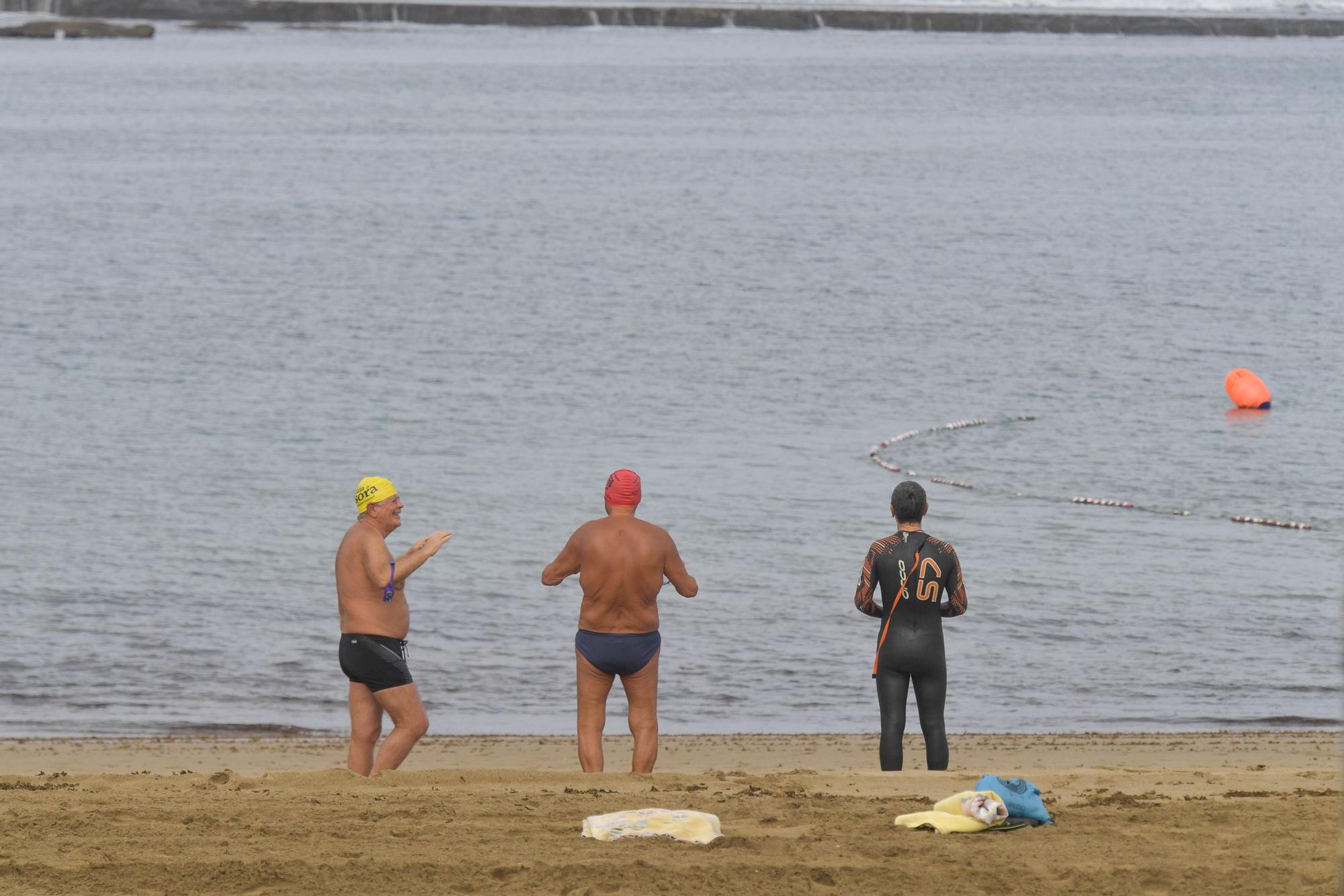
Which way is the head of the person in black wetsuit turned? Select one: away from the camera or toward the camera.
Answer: away from the camera

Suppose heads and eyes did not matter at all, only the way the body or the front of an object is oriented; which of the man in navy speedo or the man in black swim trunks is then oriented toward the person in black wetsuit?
the man in black swim trunks

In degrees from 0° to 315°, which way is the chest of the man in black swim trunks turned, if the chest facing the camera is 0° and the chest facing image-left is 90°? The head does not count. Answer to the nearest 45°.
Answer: approximately 270°

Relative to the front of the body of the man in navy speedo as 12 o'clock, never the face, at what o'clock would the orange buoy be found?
The orange buoy is roughly at 1 o'clock from the man in navy speedo.

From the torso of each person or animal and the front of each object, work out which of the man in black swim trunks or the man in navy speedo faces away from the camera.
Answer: the man in navy speedo

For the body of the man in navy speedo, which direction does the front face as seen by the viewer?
away from the camera

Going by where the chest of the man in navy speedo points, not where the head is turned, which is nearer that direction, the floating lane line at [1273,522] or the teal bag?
the floating lane line

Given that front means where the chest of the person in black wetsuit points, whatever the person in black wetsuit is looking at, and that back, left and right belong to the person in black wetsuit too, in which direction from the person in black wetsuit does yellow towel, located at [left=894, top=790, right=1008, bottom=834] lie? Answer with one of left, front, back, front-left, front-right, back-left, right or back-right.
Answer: back

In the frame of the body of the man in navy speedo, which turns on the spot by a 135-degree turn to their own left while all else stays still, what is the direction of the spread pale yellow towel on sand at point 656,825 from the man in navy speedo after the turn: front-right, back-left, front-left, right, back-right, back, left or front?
front-left

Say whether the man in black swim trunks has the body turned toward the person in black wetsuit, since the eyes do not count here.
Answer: yes

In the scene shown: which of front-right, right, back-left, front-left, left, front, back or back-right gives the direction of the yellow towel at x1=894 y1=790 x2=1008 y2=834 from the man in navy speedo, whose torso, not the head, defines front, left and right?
back-right

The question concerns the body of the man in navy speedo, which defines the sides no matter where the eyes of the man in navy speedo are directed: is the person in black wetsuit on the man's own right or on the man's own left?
on the man's own right

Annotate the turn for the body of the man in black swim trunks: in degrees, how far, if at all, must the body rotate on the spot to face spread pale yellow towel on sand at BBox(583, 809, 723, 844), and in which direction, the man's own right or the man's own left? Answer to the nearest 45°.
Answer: approximately 45° to the man's own right

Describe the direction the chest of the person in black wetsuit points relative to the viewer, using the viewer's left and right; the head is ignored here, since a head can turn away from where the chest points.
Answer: facing away from the viewer

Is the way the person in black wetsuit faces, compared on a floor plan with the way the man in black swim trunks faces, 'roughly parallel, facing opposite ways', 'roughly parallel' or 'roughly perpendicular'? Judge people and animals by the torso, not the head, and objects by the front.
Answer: roughly perpendicular

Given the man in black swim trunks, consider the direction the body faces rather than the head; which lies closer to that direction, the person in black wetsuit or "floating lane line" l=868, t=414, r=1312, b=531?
the person in black wetsuit
